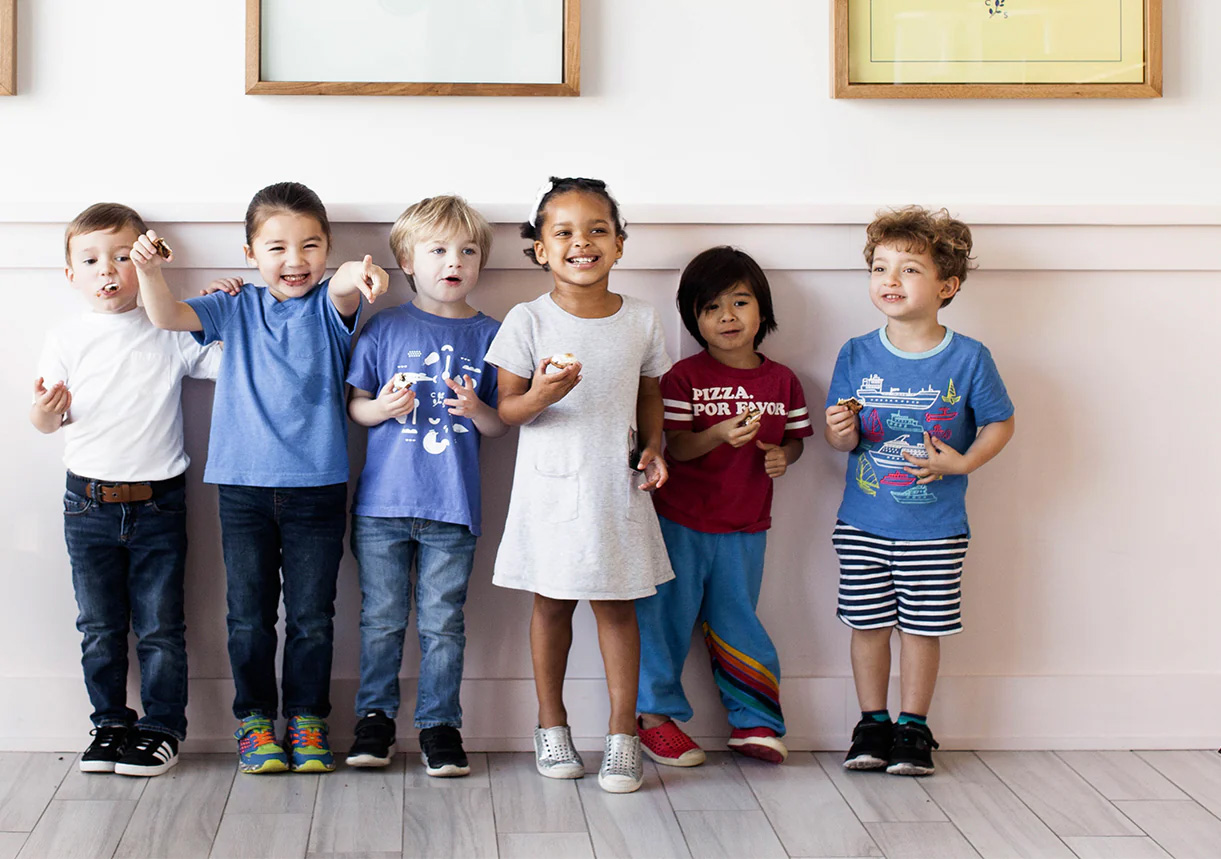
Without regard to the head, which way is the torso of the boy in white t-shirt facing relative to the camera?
toward the camera

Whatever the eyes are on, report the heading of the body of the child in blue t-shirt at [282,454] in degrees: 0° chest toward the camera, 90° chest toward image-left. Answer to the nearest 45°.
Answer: approximately 0°

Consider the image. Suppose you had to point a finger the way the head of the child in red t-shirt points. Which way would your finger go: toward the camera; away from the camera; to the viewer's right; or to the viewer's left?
toward the camera

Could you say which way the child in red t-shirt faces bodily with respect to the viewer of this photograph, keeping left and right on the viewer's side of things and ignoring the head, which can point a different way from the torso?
facing the viewer

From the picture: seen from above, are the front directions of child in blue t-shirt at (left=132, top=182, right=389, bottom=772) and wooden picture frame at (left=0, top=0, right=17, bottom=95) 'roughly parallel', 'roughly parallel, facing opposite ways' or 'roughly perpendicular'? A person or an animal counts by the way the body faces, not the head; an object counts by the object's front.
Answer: roughly parallel

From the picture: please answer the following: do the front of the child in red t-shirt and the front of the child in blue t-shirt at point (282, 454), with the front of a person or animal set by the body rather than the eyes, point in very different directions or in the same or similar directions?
same or similar directions

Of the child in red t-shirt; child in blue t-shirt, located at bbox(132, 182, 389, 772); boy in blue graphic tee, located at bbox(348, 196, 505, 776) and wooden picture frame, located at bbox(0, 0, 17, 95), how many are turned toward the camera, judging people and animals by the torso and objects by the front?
4

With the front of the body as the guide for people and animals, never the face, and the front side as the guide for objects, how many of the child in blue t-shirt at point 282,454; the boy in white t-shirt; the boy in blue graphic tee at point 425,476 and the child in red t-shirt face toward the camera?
4

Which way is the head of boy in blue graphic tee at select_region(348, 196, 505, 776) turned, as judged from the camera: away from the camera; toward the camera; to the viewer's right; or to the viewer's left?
toward the camera

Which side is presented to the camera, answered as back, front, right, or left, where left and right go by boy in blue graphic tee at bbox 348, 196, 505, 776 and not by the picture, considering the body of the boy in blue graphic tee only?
front

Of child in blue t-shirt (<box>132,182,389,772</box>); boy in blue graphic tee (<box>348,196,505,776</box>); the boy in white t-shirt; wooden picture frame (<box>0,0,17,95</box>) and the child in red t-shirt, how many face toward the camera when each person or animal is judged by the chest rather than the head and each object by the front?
5

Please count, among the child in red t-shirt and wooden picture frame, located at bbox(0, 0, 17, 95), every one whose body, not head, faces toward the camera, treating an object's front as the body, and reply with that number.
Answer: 2

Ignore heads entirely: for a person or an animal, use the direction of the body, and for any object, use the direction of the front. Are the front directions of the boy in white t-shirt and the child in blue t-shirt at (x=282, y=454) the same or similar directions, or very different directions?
same or similar directions

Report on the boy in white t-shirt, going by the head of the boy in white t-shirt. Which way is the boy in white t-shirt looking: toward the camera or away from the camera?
toward the camera

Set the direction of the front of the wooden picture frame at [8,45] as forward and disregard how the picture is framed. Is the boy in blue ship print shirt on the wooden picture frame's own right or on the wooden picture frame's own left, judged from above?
on the wooden picture frame's own left

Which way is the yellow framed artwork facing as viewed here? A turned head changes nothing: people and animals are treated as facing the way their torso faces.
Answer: toward the camera
